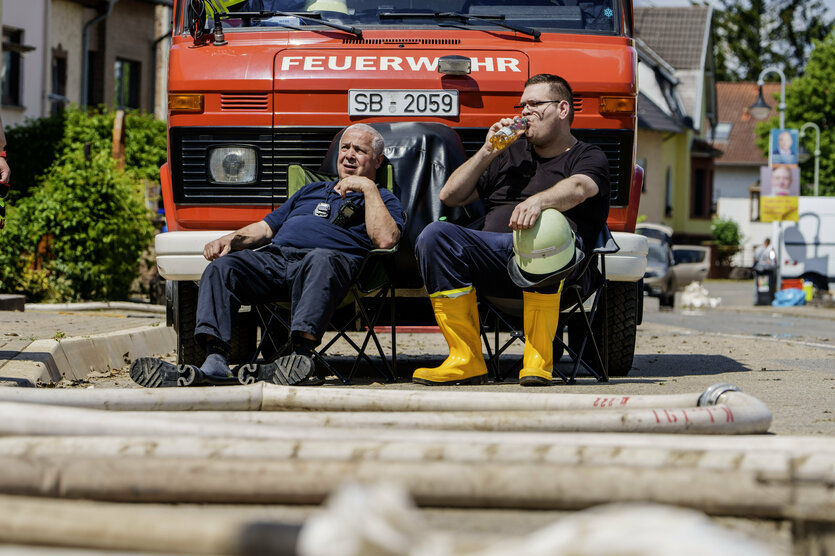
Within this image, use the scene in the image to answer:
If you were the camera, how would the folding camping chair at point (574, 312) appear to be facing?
facing the viewer and to the left of the viewer

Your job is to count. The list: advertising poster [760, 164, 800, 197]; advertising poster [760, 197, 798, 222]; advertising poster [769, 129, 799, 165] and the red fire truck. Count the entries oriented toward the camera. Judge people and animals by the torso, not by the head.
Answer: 4

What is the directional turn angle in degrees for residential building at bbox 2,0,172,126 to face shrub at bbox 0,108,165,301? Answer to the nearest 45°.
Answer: approximately 45° to its right

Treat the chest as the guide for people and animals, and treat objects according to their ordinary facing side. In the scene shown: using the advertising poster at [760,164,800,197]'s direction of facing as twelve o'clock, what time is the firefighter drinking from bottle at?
The firefighter drinking from bottle is roughly at 12 o'clock from the advertising poster.

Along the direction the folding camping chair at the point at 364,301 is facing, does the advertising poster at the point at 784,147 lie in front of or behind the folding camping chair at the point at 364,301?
behind

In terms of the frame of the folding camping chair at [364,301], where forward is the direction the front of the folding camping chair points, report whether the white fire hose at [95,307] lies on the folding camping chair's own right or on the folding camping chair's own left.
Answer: on the folding camping chair's own right

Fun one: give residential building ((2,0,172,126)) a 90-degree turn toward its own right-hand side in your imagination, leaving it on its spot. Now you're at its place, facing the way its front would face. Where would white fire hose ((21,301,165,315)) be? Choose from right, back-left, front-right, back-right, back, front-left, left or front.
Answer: front-left

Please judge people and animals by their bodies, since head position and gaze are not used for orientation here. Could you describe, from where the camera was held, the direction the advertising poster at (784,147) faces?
facing the viewer

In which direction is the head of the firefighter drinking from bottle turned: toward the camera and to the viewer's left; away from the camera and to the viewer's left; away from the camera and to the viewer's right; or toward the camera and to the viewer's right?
toward the camera and to the viewer's left

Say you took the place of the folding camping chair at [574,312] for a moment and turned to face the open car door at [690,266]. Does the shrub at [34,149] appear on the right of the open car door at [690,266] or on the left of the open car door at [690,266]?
left

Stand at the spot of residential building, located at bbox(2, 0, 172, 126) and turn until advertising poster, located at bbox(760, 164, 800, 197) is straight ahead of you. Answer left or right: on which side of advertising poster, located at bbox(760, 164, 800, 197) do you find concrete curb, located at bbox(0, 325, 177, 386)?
right
